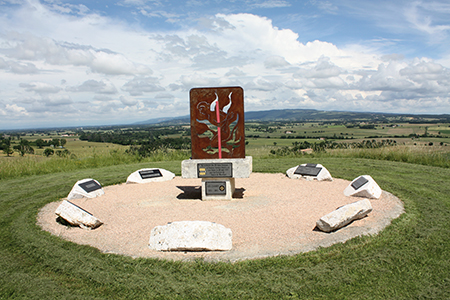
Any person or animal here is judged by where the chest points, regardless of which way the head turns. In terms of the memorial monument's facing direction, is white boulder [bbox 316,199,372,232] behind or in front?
in front

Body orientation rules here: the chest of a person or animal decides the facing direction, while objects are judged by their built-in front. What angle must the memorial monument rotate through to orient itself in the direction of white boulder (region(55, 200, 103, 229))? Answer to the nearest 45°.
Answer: approximately 45° to its right

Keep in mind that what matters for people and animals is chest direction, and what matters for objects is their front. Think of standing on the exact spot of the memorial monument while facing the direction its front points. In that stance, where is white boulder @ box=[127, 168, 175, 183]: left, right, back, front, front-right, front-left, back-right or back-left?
back-right

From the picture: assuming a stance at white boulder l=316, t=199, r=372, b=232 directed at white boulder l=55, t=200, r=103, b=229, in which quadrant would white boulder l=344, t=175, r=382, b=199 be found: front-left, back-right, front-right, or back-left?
back-right

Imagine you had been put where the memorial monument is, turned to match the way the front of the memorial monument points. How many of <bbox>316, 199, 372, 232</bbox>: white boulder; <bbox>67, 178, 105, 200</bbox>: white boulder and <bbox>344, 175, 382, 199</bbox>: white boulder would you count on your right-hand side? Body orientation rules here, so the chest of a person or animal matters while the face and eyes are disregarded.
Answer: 1

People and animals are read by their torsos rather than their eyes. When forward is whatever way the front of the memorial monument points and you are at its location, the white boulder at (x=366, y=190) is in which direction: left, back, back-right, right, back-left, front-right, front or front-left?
left

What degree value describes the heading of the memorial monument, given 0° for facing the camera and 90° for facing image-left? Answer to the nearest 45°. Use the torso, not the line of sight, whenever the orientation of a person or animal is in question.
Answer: approximately 0°

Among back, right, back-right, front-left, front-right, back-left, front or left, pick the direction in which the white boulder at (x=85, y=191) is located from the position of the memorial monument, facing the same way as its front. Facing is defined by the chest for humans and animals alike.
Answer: right
